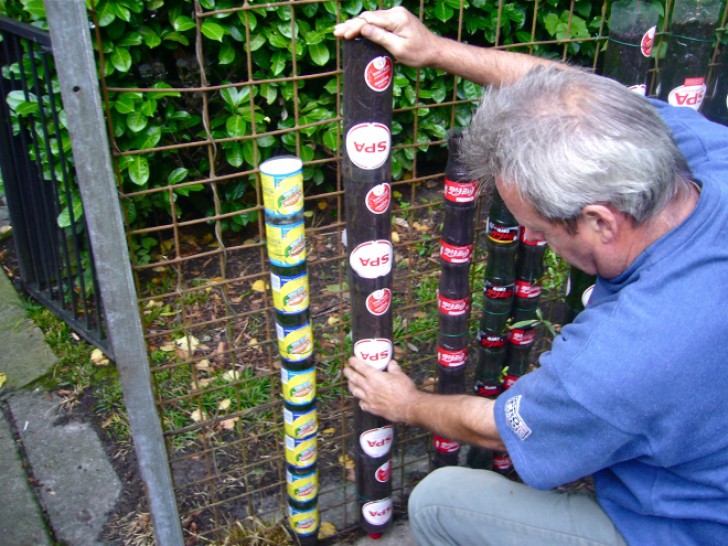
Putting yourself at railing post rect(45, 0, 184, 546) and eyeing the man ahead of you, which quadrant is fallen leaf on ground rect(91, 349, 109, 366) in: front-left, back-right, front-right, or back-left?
back-left

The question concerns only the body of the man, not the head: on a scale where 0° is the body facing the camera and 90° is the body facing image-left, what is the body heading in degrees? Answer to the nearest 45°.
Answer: approximately 90°

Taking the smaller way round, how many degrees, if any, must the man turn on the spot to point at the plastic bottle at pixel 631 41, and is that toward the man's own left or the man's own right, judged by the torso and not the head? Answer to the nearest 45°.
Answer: approximately 90° to the man's own right

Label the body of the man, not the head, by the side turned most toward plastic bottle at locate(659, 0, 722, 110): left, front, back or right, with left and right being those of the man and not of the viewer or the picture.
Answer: right

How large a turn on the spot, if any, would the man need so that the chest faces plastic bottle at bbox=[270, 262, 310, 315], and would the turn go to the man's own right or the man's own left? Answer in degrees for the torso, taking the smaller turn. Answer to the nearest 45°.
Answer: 0° — they already face it
